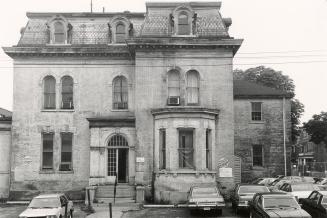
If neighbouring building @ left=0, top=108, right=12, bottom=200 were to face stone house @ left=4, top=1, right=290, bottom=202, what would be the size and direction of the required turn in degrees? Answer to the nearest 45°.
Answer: approximately 45° to its left

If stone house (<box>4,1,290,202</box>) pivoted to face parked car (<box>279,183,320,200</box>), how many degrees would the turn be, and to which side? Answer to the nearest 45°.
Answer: approximately 45° to its left

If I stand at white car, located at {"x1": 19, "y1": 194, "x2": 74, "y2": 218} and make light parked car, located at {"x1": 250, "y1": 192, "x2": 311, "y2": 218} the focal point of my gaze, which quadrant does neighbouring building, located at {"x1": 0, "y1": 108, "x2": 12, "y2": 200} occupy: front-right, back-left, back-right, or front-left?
back-left

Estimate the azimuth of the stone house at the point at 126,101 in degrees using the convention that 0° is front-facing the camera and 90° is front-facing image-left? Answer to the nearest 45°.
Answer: approximately 0°

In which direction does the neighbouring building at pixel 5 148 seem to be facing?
toward the camera

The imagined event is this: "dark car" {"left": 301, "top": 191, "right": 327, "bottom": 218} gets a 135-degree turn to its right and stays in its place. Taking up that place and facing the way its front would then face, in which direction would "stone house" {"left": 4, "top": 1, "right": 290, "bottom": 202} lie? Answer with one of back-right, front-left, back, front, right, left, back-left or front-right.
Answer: back-left

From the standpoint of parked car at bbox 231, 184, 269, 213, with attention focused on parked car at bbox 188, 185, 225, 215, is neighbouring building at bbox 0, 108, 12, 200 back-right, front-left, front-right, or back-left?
front-right

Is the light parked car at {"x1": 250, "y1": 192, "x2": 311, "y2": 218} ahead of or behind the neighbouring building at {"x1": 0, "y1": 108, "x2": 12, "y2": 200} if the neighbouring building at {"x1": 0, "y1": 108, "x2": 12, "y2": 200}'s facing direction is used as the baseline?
ahead

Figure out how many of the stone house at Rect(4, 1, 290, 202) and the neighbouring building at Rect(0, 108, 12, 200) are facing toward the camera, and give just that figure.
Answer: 2
